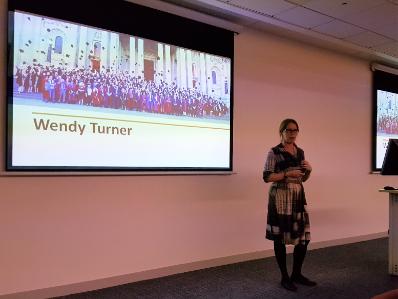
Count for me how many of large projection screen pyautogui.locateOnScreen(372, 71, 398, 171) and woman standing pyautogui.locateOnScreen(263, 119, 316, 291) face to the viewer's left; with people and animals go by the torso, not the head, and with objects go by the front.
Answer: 0

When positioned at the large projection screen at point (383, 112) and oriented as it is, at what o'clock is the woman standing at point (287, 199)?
The woman standing is roughly at 2 o'clock from the large projection screen.

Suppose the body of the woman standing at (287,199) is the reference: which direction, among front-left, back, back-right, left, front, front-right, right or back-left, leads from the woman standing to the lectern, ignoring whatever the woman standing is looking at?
left

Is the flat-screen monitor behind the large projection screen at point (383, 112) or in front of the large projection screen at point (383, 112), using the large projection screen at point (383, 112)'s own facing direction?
in front

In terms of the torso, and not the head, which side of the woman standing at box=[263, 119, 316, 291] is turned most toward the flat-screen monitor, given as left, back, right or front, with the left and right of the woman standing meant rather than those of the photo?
left

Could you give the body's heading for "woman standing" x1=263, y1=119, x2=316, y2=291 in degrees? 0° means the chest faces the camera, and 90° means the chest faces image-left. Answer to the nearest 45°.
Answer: approximately 315°

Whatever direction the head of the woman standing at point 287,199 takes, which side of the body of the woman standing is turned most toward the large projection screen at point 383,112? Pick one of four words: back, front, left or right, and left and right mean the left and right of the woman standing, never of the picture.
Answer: left
